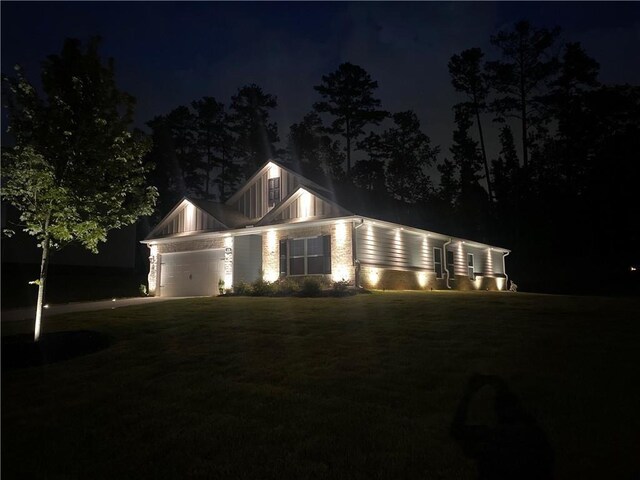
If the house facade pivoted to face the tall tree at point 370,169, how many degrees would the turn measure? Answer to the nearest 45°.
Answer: approximately 135° to its right

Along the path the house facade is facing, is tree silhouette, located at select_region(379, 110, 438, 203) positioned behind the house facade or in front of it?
behind

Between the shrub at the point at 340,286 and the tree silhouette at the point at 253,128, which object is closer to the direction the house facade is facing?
the shrub

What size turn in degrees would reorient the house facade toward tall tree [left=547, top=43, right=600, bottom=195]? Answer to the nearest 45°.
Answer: approximately 180°

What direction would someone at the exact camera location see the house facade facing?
facing the viewer and to the left of the viewer

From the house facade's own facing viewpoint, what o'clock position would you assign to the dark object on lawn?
The dark object on lawn is roughly at 10 o'clock from the house facade.

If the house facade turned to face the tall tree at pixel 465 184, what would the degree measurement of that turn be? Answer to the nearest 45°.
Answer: approximately 180°

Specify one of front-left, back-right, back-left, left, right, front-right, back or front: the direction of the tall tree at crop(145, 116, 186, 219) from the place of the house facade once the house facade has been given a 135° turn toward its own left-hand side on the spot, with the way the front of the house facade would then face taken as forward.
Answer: back-left

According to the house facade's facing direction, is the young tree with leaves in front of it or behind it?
in front
